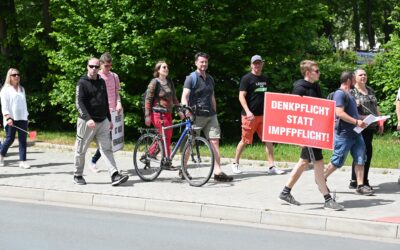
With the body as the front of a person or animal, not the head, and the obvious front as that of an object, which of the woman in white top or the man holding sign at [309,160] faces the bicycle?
the woman in white top

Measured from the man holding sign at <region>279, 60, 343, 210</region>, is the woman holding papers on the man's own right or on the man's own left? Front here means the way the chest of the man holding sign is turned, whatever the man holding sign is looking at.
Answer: on the man's own left

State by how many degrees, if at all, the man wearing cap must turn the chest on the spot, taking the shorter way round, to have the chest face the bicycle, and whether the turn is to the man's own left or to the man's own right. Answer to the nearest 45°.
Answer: approximately 90° to the man's own right

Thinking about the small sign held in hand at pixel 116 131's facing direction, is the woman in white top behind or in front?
behind

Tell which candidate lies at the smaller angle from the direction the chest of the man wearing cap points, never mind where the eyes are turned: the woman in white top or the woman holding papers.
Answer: the woman holding papers

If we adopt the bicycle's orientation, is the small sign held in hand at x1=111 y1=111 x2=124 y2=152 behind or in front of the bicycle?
behind

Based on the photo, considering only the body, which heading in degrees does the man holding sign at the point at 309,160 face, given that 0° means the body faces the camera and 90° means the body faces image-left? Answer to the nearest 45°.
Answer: approximately 270°
